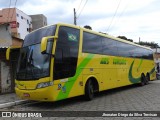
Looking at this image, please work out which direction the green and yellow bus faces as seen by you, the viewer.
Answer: facing the viewer and to the left of the viewer
